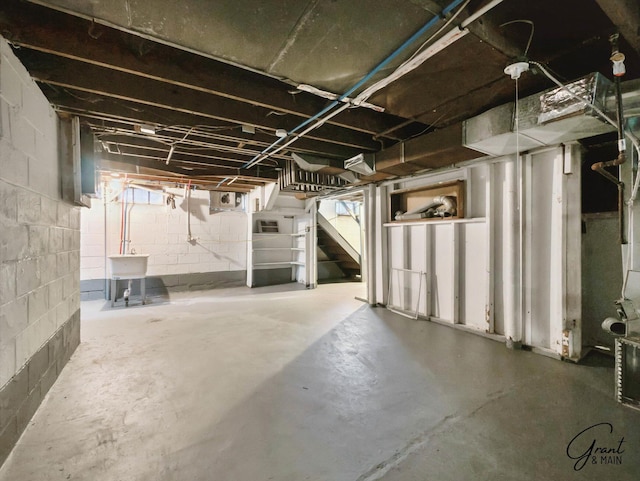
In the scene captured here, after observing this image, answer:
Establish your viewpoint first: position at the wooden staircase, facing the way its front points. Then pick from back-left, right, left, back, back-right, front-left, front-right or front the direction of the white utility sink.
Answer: back-right

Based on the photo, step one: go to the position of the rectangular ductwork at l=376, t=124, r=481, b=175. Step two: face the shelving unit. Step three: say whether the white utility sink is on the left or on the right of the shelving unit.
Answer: left

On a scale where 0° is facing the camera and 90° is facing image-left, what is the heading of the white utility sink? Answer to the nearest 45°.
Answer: approximately 0°

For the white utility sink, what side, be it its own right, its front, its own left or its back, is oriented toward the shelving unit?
left

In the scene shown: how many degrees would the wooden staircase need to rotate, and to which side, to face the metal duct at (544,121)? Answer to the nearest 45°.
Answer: approximately 90° to its right

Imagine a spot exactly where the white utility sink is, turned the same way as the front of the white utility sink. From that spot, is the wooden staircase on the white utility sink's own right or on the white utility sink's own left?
on the white utility sink's own left

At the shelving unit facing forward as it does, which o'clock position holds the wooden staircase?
The wooden staircase is roughly at 8 o'clock from the shelving unit.

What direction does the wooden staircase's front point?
to the viewer's right

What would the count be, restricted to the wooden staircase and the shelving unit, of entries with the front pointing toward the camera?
1

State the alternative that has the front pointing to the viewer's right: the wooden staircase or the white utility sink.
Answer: the wooden staircase

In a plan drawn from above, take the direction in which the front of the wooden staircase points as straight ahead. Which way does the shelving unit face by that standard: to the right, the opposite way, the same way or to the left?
to the right
